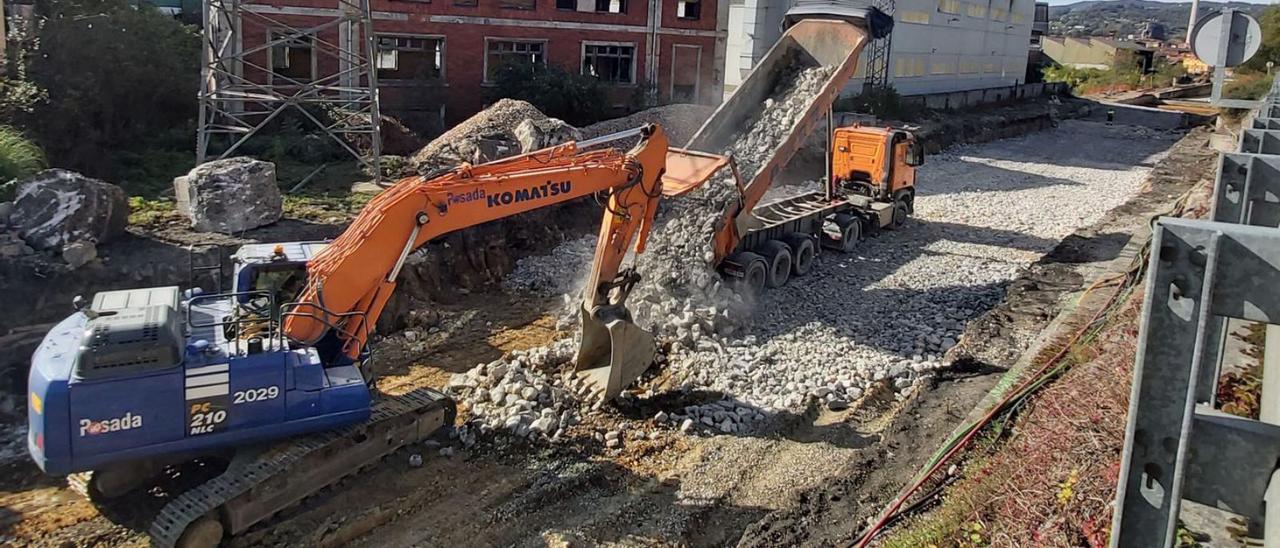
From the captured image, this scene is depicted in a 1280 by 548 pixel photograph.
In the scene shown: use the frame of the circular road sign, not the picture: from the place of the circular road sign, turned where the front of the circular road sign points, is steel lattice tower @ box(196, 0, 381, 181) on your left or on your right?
on your left

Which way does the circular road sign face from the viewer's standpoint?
away from the camera

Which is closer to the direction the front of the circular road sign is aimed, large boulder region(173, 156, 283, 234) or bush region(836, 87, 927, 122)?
the bush

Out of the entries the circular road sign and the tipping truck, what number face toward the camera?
0

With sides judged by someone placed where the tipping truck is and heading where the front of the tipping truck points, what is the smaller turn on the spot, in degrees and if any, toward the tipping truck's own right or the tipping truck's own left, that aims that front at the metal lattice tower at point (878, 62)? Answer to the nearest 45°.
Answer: approximately 45° to the tipping truck's own left

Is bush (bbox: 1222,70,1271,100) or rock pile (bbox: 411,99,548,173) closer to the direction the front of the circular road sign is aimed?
the bush

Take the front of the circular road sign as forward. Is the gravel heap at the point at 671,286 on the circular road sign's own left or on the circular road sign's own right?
on the circular road sign's own left

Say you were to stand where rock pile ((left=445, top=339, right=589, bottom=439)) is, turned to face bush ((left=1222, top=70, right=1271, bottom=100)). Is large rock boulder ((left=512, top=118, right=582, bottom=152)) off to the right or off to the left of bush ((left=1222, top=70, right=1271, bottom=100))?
left

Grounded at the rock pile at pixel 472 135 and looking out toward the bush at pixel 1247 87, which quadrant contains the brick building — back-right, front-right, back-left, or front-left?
front-left

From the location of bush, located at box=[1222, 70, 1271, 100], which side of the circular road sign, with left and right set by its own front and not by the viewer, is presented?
front

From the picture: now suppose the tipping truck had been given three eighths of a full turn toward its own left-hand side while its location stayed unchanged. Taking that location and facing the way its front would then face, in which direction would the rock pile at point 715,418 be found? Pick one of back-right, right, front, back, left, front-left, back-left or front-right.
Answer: left

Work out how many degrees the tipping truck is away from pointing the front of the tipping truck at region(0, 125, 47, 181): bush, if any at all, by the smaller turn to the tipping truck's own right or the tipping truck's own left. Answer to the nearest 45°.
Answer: approximately 135° to the tipping truck's own left

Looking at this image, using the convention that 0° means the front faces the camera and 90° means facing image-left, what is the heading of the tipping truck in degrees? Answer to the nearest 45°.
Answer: approximately 225°
